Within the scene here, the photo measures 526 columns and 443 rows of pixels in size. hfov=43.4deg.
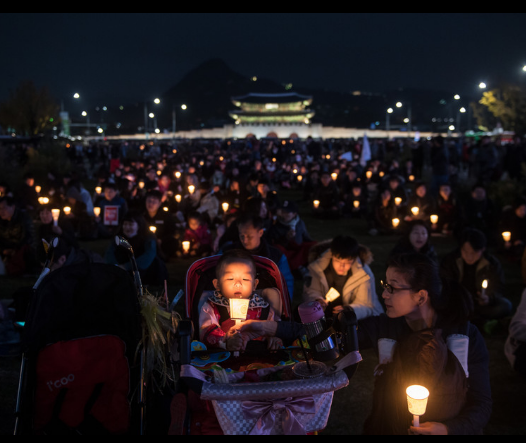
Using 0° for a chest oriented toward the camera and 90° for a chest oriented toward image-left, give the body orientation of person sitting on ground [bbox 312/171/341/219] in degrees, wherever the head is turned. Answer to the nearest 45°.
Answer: approximately 0°

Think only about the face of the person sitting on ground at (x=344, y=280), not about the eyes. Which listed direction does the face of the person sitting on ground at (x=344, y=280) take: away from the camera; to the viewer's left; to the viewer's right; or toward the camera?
toward the camera

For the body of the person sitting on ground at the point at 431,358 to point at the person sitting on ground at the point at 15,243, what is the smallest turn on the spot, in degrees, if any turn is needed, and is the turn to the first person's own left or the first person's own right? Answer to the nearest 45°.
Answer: approximately 90° to the first person's own right

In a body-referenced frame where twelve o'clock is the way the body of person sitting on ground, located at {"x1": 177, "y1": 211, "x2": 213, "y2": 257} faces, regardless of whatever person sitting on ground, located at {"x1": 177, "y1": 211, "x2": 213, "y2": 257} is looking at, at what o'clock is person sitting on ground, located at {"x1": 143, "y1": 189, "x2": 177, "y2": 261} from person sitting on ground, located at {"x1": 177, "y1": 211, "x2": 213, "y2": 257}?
person sitting on ground, located at {"x1": 143, "y1": 189, "x2": 177, "y2": 261} is roughly at 2 o'clock from person sitting on ground, located at {"x1": 177, "y1": 211, "x2": 213, "y2": 257}.

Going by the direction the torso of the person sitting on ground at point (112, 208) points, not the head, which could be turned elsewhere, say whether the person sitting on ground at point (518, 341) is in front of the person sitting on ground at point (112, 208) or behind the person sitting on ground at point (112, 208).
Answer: in front

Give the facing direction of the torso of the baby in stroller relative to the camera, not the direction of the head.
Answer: toward the camera

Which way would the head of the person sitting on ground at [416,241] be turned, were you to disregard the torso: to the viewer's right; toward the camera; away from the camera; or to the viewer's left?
toward the camera

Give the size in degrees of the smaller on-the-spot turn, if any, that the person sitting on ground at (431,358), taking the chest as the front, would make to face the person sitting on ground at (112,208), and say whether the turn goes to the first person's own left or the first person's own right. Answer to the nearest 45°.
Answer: approximately 90° to the first person's own right

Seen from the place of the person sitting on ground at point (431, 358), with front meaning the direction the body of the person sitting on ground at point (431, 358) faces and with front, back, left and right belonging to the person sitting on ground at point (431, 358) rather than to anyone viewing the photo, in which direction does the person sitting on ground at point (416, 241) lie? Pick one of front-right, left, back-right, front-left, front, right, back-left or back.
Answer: back-right

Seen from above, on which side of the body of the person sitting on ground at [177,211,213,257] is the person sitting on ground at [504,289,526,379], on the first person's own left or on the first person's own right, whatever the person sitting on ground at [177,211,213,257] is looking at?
on the first person's own left

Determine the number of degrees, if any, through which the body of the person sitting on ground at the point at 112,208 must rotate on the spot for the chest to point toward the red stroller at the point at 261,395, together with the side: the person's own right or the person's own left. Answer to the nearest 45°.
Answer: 0° — they already face it

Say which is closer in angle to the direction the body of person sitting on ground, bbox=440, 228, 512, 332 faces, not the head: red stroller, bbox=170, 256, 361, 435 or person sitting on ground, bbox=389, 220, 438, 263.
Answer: the red stroller

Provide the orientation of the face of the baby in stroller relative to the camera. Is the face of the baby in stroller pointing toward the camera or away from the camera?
toward the camera

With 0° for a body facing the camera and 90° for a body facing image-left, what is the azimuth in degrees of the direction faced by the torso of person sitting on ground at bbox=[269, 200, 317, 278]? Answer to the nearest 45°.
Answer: approximately 0°

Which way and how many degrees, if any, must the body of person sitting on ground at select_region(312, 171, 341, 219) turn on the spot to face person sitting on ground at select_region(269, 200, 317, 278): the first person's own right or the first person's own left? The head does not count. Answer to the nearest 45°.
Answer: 0° — they already face them
